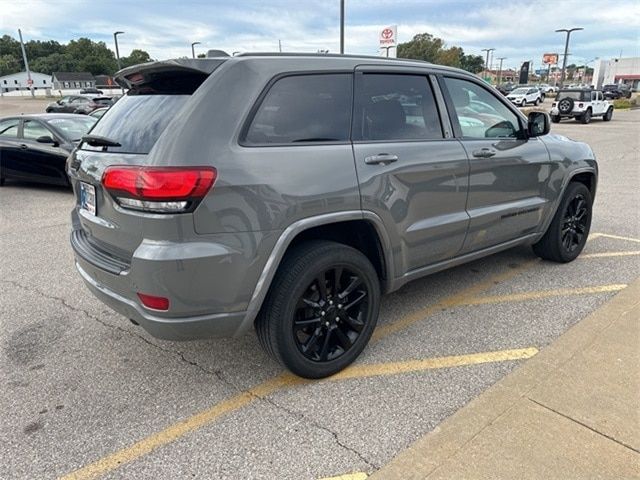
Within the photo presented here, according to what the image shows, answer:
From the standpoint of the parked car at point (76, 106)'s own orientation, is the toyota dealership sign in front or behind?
behind

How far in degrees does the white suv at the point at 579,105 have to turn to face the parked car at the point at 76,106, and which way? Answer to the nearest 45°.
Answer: approximately 180°

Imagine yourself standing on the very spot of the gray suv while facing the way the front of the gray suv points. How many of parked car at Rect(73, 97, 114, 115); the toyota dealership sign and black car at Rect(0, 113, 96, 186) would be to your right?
0

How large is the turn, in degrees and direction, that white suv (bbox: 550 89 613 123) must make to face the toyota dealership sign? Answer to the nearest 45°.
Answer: approximately 135° to its left

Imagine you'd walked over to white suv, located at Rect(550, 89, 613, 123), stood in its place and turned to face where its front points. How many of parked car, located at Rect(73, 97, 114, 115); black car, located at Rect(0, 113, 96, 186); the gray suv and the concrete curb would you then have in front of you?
0

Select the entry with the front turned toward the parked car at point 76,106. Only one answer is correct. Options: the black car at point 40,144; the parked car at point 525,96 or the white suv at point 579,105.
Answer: the parked car at point 525,96

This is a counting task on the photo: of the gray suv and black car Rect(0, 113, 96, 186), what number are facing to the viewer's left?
0

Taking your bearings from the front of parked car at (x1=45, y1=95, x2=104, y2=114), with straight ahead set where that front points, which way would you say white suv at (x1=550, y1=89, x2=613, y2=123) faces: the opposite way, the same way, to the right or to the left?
the opposite way

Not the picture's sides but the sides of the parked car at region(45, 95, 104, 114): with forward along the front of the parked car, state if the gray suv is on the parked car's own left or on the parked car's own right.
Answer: on the parked car's own left

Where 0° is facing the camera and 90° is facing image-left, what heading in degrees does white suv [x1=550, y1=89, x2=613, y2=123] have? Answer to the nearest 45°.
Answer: approximately 225°

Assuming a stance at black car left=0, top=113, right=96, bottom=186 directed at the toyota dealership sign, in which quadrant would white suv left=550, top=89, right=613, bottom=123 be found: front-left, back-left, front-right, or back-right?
front-right

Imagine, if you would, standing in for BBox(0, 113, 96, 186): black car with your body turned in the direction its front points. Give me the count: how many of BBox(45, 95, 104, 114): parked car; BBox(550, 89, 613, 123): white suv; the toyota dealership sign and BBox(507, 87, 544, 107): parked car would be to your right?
0

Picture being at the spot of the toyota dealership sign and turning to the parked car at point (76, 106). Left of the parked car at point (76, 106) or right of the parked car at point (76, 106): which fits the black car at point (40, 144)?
left

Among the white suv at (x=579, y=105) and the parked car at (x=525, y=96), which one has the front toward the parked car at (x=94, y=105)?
the parked car at (x=525, y=96)

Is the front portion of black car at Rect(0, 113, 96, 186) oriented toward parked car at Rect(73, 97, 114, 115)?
no
